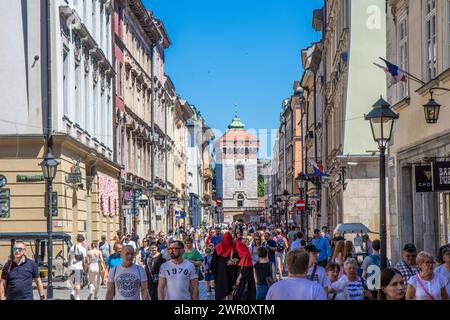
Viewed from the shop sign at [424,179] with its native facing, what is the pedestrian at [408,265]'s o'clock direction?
The pedestrian is roughly at 12 o'clock from the shop sign.

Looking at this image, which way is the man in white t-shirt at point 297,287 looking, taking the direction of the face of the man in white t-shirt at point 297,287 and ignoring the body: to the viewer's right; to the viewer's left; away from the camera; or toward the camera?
away from the camera

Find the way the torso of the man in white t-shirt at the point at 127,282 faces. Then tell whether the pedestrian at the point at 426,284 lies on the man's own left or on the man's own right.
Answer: on the man's own left

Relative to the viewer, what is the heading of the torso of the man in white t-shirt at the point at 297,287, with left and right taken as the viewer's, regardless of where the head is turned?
facing away from the viewer

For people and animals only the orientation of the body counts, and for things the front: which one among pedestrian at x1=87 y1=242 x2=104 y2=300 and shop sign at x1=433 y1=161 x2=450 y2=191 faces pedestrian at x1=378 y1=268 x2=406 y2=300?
the shop sign

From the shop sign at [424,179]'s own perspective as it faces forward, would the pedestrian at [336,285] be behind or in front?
in front

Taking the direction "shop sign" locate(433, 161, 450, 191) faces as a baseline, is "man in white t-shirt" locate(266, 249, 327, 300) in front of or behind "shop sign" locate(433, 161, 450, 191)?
in front

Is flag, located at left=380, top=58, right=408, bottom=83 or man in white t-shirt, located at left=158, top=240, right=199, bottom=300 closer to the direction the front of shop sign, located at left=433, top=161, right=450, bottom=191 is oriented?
the man in white t-shirt

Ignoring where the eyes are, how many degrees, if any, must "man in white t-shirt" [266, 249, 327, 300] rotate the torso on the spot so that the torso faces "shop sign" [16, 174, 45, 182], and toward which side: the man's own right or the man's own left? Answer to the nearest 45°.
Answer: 0° — they already face it
